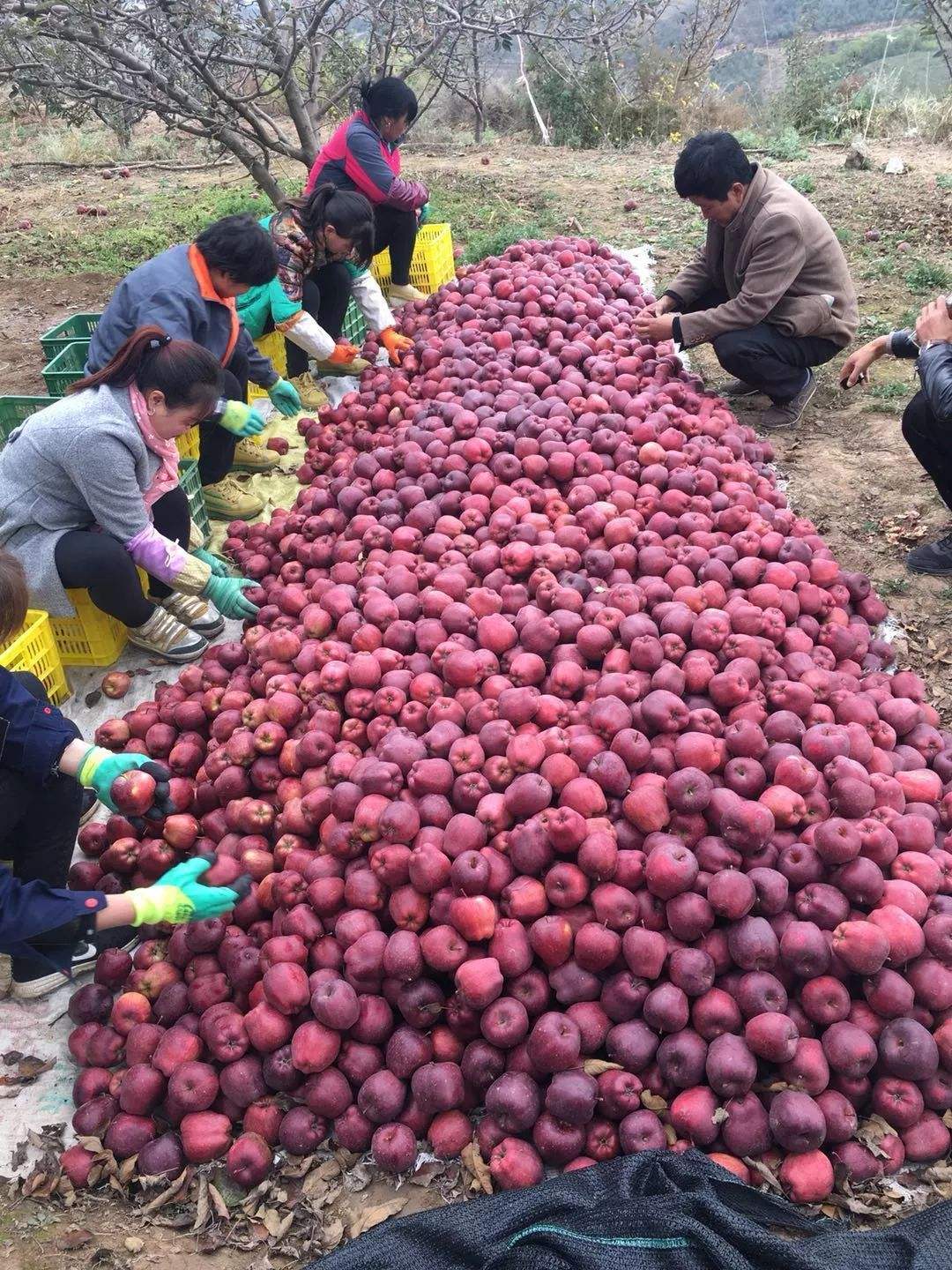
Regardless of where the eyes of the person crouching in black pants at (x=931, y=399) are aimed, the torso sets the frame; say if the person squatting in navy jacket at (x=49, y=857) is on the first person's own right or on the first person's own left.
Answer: on the first person's own left

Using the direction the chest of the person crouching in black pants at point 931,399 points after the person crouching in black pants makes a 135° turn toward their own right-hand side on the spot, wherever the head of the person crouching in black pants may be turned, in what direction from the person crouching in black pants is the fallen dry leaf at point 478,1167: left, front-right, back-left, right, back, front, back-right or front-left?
back-right

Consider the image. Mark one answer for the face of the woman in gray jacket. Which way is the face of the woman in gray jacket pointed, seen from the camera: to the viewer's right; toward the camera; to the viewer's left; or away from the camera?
to the viewer's right

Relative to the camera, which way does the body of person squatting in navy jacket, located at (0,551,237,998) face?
to the viewer's right

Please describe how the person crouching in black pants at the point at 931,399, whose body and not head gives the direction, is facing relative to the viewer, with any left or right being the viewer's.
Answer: facing to the left of the viewer

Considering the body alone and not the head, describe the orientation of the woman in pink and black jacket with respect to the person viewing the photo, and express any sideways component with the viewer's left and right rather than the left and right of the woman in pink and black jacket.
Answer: facing to the right of the viewer

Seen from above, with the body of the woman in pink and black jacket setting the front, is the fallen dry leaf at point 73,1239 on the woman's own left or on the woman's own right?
on the woman's own right

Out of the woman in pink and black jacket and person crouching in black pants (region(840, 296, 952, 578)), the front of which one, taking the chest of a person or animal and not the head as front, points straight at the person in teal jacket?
the person crouching in black pants

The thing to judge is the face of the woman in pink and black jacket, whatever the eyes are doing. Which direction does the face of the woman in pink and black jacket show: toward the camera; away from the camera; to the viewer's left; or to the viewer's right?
to the viewer's right

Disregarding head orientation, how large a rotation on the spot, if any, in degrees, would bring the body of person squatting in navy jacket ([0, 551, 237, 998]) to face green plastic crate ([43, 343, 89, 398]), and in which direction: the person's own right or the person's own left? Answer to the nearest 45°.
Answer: approximately 90° to the person's own left

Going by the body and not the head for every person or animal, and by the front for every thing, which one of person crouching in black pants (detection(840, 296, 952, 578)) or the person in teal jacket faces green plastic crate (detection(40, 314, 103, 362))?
the person crouching in black pants

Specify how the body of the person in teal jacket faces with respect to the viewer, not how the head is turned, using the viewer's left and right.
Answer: facing the viewer and to the right of the viewer

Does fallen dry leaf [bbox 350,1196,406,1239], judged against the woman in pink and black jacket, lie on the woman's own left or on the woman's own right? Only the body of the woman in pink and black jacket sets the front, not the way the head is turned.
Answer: on the woman's own right

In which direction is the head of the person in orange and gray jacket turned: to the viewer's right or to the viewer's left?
to the viewer's right

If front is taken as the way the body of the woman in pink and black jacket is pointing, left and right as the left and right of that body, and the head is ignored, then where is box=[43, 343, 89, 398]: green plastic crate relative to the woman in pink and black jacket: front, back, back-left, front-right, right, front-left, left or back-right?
back-right

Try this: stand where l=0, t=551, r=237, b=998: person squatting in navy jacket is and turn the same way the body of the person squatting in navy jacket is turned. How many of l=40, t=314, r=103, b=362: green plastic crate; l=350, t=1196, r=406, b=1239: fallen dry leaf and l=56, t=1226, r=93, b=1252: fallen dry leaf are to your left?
1
